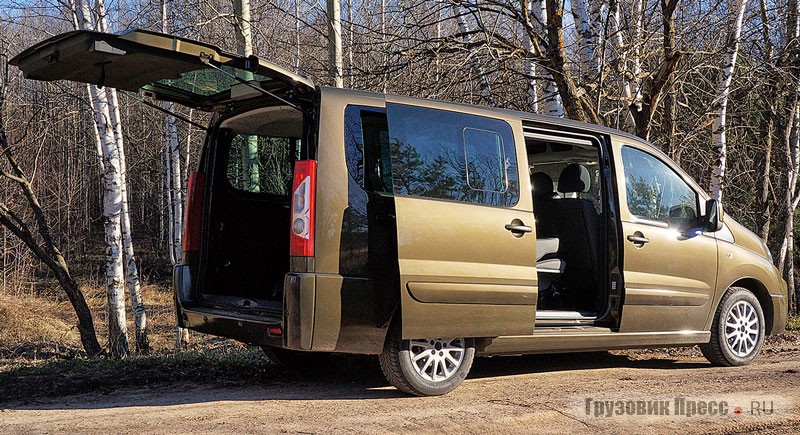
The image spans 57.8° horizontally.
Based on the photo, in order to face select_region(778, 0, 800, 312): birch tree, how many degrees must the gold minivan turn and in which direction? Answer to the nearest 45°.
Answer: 0° — it already faces it

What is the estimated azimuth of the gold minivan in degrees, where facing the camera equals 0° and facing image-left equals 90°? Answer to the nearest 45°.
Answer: approximately 225°

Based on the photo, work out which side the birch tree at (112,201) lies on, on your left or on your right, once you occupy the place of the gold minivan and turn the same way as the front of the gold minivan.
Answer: on your left
